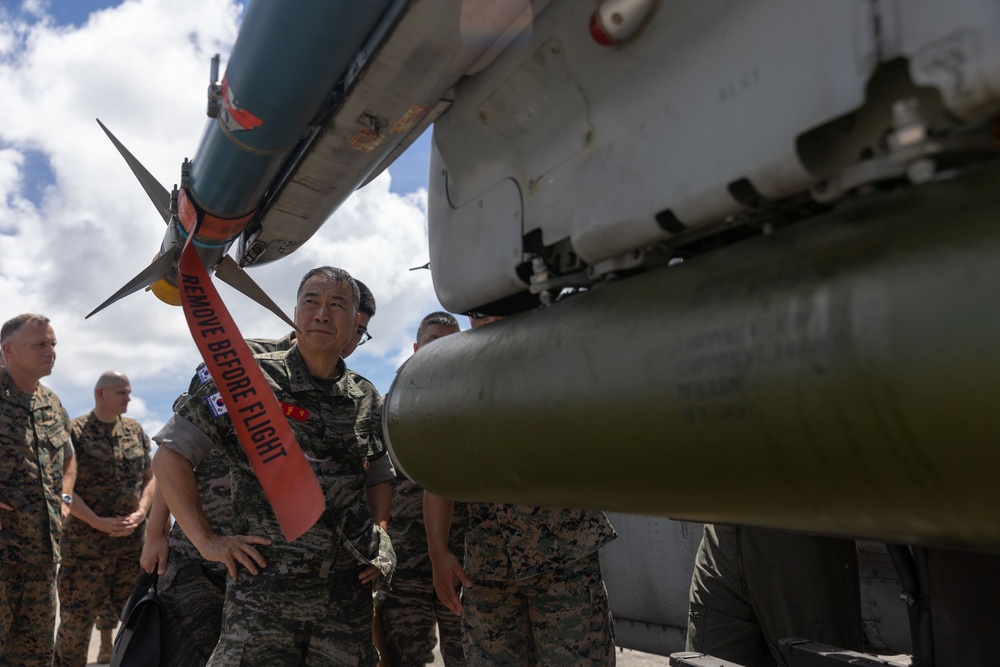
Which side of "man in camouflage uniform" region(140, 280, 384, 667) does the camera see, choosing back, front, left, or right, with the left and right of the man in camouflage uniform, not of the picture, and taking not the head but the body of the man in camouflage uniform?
front

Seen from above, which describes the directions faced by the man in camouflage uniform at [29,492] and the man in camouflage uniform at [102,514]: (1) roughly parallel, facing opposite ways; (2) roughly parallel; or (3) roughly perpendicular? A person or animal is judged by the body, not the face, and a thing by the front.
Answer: roughly parallel

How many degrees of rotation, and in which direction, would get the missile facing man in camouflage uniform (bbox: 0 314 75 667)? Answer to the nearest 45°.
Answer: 0° — it already faces them

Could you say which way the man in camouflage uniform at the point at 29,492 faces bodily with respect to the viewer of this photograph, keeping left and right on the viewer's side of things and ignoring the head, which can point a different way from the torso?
facing the viewer and to the right of the viewer

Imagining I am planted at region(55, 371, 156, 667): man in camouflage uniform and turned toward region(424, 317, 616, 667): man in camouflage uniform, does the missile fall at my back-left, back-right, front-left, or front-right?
front-right

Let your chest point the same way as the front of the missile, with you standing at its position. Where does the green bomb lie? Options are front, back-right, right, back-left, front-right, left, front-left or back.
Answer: back

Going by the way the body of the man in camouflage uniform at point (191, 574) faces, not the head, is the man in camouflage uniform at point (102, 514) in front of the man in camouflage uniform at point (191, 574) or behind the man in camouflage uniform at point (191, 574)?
behind

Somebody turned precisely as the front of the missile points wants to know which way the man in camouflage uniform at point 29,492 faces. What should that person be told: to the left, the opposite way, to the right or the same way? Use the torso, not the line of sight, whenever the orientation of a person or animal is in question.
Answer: the opposite way

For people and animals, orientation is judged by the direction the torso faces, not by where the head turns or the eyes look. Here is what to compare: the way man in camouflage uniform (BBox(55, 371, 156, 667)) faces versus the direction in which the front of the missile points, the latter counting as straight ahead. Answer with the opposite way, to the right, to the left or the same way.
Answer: the opposite way

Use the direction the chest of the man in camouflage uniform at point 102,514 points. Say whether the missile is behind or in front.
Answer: in front

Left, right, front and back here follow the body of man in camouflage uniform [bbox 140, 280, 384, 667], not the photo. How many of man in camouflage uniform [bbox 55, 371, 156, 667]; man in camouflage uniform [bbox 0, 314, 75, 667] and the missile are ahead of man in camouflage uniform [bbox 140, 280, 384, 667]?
1
